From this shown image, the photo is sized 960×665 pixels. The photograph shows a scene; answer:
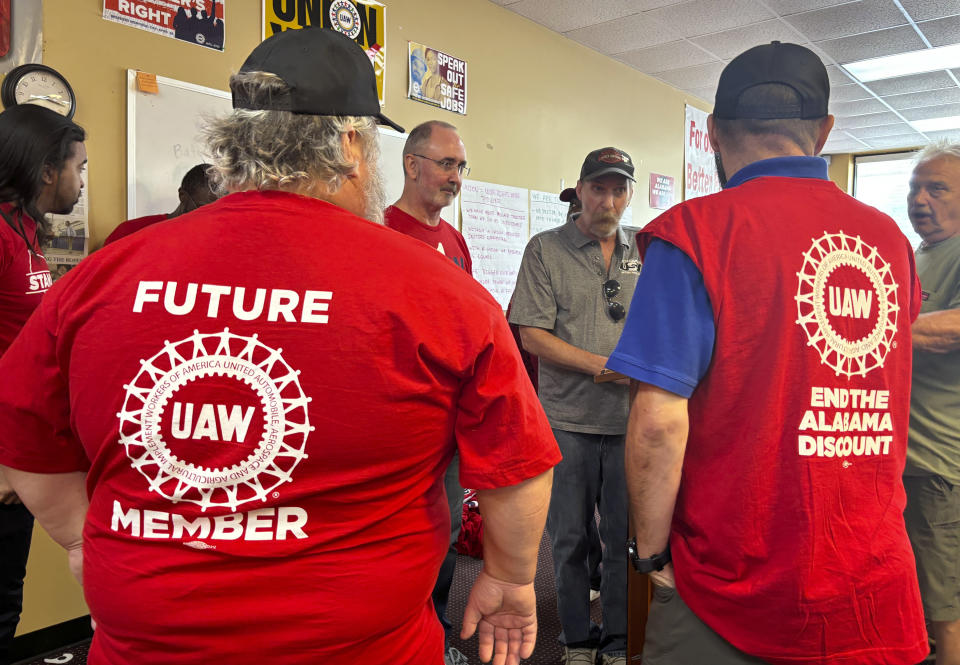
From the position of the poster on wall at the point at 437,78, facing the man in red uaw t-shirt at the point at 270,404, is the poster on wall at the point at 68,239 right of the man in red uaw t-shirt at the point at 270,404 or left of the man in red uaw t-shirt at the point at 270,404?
right

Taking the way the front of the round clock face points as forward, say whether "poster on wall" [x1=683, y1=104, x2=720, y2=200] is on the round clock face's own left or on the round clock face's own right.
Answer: on the round clock face's own left

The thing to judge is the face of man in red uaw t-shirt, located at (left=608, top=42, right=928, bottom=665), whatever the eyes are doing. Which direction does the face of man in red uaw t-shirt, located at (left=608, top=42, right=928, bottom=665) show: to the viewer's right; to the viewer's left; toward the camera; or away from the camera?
away from the camera

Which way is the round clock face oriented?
toward the camera

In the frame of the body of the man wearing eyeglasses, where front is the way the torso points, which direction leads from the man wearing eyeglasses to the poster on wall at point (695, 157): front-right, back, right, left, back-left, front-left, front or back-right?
left

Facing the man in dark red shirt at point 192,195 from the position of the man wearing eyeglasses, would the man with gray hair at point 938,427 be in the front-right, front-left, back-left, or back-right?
back-left

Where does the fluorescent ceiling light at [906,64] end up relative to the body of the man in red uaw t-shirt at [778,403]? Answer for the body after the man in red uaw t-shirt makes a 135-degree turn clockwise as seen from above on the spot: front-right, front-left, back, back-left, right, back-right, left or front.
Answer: left

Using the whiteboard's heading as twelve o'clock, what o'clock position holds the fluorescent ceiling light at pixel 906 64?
The fluorescent ceiling light is roughly at 10 o'clock from the whiteboard.

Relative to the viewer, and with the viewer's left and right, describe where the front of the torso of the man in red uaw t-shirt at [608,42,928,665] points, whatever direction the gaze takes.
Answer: facing away from the viewer and to the left of the viewer

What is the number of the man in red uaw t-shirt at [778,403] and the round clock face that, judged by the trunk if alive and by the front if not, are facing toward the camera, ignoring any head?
1

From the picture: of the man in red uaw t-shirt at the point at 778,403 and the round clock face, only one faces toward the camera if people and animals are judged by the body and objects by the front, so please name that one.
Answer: the round clock face

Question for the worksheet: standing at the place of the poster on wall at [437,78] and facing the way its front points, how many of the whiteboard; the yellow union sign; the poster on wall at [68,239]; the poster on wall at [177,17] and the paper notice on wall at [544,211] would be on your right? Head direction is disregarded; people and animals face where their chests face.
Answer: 4

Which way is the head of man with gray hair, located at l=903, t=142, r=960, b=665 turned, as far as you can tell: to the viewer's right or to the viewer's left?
to the viewer's left

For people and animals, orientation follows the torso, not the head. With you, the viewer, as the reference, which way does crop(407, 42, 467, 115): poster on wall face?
facing the viewer and to the right of the viewer

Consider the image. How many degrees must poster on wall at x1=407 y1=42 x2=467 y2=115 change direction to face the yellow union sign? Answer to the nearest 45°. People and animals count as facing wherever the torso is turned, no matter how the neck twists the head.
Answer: approximately 90° to its right

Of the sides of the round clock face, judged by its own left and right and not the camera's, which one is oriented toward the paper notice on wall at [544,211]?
left
